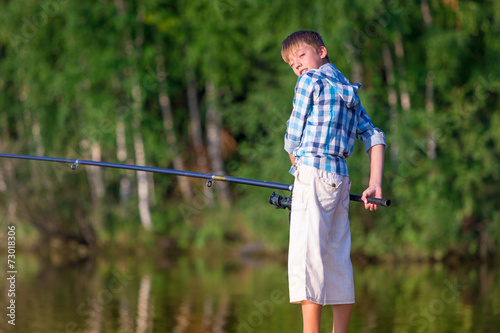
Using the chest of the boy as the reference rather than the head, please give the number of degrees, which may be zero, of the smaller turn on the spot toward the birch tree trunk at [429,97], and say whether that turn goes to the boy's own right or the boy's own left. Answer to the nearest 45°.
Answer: approximately 45° to the boy's own right

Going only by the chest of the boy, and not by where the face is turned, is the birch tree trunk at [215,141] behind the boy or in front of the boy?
in front

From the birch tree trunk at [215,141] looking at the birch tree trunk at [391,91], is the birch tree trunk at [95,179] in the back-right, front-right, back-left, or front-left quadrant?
back-right

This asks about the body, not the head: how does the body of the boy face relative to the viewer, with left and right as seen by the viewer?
facing away from the viewer and to the left of the viewer

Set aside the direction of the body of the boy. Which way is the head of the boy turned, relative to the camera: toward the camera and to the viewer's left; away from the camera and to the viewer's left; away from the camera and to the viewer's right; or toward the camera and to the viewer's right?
toward the camera and to the viewer's left

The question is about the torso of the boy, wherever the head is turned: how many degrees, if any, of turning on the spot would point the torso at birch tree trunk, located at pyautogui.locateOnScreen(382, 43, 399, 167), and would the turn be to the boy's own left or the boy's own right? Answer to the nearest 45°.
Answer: approximately 45° to the boy's own right
